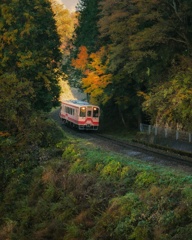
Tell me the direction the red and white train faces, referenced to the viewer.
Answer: facing the viewer and to the right of the viewer
